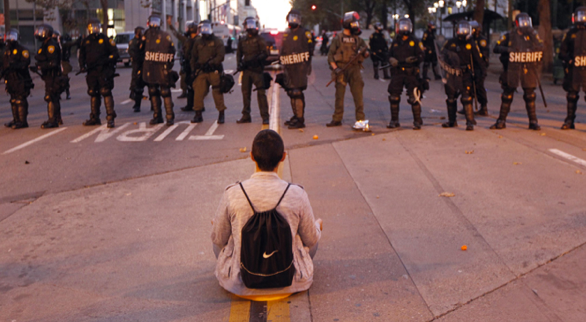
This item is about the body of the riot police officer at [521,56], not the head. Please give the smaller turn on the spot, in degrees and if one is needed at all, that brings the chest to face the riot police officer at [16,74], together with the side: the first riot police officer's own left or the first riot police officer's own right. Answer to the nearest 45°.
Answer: approximately 90° to the first riot police officer's own right

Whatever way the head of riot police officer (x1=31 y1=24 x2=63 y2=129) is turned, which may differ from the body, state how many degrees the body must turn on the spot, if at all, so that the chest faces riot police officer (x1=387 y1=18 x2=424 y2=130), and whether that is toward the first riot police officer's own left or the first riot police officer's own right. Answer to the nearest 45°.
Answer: approximately 135° to the first riot police officer's own left

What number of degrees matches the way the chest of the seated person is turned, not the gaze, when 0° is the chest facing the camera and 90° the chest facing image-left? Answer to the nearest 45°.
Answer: approximately 180°

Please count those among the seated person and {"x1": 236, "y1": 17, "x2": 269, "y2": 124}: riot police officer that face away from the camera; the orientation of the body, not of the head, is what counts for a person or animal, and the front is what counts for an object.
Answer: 1

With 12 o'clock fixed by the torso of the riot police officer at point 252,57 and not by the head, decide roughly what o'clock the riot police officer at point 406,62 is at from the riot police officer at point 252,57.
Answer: the riot police officer at point 406,62 is roughly at 10 o'clock from the riot police officer at point 252,57.
